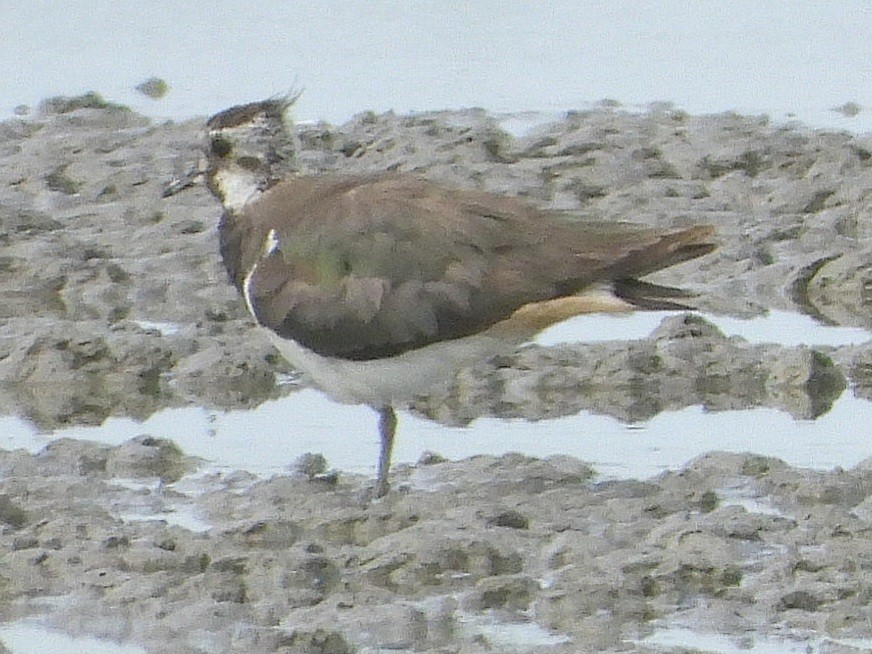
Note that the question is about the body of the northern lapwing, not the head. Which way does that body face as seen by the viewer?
to the viewer's left
